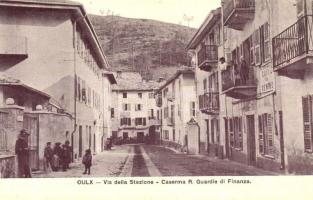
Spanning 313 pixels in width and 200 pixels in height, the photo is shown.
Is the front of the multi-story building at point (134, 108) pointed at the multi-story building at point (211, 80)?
yes

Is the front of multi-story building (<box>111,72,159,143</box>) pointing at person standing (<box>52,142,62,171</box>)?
yes

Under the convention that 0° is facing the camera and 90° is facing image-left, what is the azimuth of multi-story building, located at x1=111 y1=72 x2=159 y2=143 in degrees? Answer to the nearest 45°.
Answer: approximately 0°

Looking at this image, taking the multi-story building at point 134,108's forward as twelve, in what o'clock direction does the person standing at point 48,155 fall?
The person standing is roughly at 12 o'clock from the multi-story building.

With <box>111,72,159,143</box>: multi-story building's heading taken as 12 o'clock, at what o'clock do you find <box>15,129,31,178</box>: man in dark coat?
The man in dark coat is roughly at 12 o'clock from the multi-story building.

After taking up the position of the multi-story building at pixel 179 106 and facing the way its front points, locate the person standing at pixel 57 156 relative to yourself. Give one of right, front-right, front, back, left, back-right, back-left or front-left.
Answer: front-left

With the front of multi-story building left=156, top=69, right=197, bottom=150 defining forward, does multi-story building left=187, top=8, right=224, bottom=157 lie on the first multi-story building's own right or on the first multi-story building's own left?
on the first multi-story building's own left

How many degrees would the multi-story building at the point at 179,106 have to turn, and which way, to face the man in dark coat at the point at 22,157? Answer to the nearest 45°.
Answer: approximately 45° to its left

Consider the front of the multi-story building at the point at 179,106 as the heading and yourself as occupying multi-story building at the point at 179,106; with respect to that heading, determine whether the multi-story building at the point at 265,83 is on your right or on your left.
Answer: on your left
